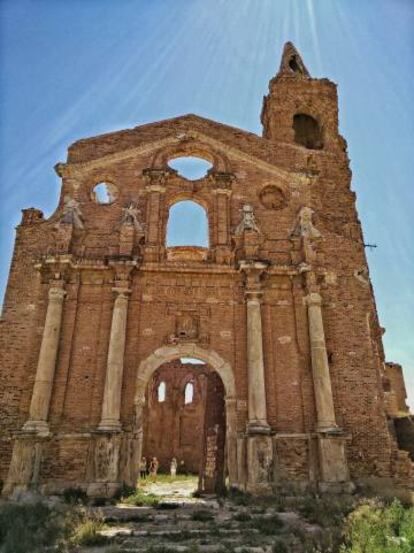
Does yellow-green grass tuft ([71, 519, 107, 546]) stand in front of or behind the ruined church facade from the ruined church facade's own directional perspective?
in front

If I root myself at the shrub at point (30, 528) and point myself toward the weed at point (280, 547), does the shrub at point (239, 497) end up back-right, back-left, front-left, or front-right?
front-left

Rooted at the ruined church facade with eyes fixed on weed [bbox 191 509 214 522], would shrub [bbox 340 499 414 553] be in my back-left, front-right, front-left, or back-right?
front-left

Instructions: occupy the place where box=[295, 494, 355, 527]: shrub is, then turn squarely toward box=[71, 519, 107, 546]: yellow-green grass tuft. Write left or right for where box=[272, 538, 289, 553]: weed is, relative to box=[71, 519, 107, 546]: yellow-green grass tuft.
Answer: left

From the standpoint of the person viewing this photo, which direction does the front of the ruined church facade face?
facing the viewer
